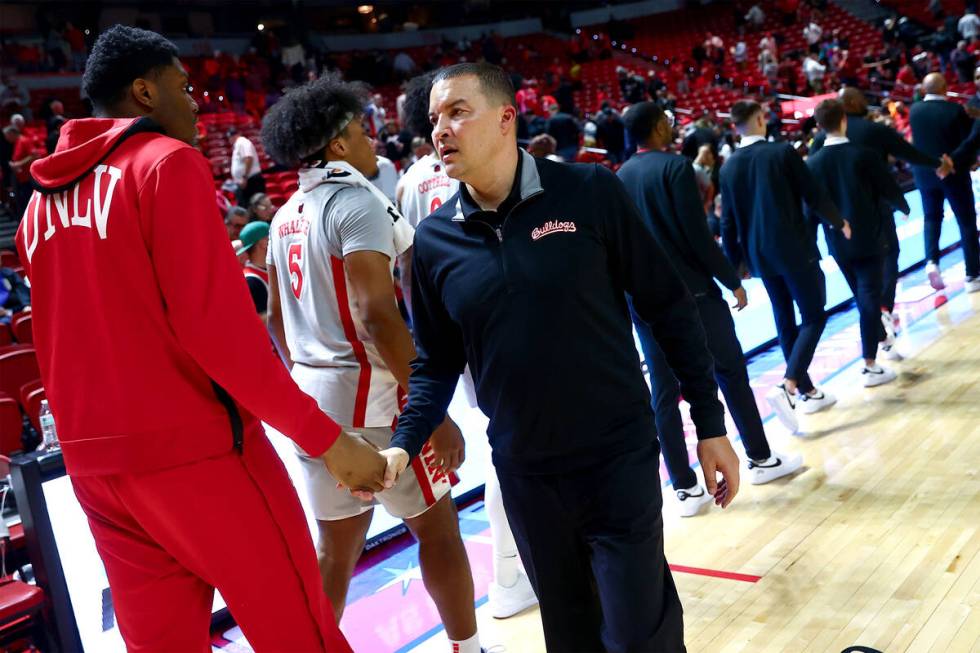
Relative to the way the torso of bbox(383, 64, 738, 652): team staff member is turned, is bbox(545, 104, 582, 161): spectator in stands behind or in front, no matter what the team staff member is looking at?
behind

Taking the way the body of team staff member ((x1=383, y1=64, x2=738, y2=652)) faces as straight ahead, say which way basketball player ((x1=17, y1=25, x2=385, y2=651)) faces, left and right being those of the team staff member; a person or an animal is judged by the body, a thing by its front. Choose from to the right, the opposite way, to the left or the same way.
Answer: the opposite way

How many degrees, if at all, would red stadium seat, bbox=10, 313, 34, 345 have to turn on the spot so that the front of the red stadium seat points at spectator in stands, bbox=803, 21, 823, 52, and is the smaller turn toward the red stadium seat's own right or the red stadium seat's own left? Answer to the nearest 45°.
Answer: approximately 90° to the red stadium seat's own left

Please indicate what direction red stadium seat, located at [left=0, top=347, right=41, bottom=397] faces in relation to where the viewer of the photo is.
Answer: facing the viewer and to the right of the viewer

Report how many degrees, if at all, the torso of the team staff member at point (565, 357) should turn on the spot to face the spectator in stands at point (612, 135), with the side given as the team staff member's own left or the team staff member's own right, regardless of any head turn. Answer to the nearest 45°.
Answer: approximately 135° to the team staff member's own right

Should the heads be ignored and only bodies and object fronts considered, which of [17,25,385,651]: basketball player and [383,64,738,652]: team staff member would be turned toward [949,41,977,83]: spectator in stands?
the basketball player

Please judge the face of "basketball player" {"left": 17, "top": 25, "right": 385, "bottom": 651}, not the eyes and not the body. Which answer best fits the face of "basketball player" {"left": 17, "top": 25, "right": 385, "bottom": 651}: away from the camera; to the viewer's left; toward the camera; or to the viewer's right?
to the viewer's right

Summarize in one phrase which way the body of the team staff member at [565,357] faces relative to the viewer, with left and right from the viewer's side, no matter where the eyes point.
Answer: facing the viewer and to the left of the viewer

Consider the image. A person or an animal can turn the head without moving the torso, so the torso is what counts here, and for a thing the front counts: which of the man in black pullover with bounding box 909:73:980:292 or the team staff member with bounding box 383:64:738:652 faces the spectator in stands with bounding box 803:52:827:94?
the man in black pullover

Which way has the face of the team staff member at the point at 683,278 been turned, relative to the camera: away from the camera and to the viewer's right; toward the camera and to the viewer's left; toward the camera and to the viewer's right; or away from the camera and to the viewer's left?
away from the camera and to the viewer's right

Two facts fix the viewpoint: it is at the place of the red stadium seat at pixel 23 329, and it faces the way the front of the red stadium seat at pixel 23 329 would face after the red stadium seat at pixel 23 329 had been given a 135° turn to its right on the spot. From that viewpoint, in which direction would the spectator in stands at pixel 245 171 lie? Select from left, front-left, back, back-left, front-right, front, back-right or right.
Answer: back-right

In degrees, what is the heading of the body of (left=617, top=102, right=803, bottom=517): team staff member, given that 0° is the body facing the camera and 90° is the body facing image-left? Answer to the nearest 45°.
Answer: approximately 225°

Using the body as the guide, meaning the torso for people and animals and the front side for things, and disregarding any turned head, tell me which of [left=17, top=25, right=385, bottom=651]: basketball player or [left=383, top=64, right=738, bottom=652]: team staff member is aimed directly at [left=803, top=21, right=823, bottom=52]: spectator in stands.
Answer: the basketball player
